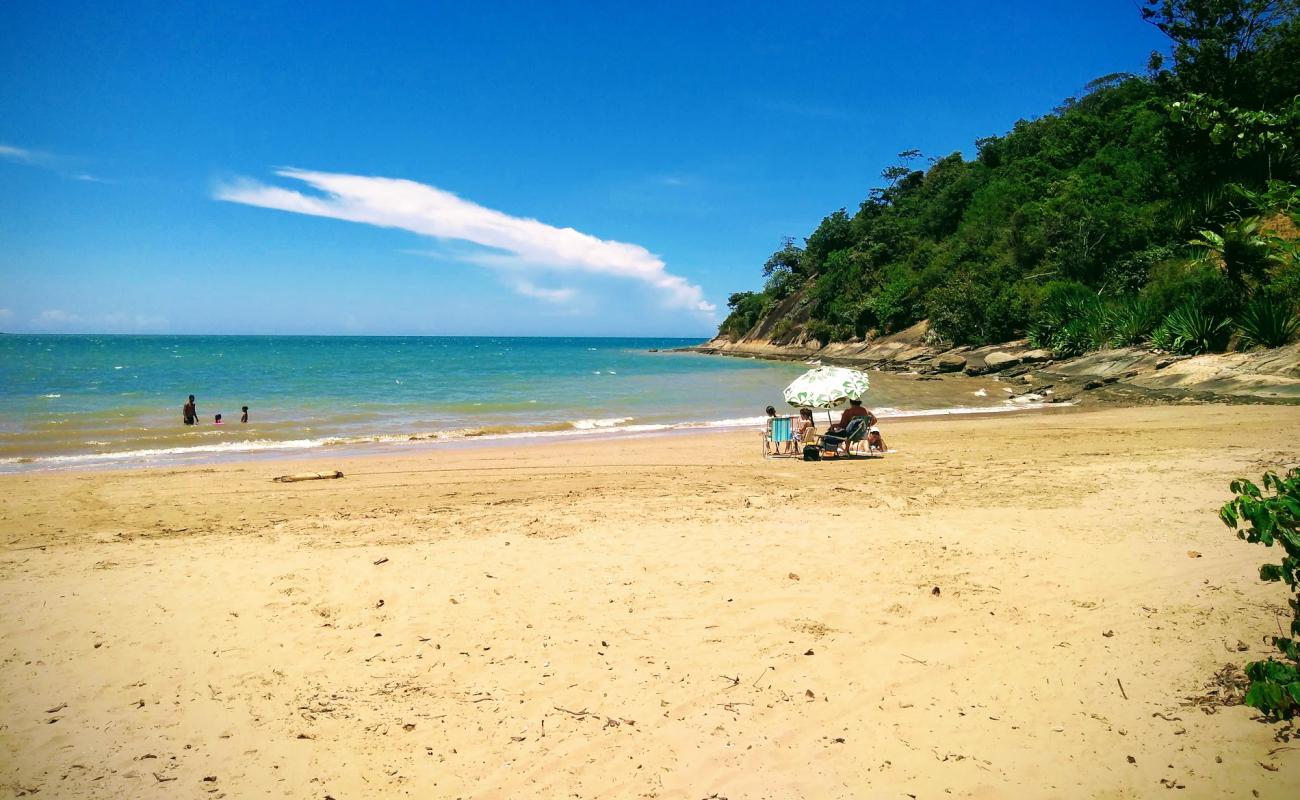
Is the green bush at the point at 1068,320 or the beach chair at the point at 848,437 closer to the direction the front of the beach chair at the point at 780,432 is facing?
the green bush

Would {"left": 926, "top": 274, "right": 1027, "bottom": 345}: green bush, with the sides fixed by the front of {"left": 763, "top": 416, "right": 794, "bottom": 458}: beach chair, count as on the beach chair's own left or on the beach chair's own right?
on the beach chair's own right

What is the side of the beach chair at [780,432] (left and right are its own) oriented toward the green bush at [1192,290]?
right

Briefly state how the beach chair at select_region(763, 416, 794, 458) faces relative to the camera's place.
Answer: facing away from the viewer and to the left of the viewer

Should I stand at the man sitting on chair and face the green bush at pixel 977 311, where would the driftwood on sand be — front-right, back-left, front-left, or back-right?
back-left

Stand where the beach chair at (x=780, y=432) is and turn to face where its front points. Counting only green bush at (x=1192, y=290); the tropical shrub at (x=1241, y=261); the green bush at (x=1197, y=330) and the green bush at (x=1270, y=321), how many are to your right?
4

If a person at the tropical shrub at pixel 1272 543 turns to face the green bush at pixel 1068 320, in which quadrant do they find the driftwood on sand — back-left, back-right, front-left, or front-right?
front-left

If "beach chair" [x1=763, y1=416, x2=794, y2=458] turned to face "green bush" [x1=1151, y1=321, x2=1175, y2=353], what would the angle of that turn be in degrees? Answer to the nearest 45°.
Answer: approximately 90° to its right

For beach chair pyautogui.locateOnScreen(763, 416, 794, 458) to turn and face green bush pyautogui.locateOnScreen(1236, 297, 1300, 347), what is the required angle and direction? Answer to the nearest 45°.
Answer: approximately 90° to its right

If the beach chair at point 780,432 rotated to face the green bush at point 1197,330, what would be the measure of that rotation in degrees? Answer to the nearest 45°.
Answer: approximately 90° to its right

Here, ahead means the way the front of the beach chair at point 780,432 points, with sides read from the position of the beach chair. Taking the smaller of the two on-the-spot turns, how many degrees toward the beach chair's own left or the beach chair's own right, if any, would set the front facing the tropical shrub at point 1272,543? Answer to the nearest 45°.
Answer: approximately 135° to the beach chair's own left

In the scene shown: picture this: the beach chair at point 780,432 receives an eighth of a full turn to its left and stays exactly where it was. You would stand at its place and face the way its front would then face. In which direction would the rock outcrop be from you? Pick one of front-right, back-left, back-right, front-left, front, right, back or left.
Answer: back-right
